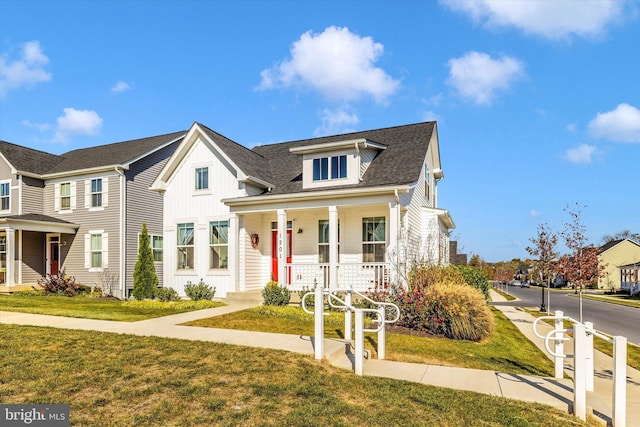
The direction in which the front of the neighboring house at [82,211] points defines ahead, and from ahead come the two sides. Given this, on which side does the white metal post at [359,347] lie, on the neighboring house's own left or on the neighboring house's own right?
on the neighboring house's own left

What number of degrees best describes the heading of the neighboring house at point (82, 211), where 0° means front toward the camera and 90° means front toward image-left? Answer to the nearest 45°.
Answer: approximately 45°

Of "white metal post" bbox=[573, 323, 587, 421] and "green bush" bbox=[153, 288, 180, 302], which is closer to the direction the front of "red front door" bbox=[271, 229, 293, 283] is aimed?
the white metal post

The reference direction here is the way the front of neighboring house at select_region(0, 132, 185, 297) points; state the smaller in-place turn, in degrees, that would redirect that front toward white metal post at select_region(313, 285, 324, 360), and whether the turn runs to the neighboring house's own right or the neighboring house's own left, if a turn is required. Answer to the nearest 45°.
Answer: approximately 45° to the neighboring house's own left

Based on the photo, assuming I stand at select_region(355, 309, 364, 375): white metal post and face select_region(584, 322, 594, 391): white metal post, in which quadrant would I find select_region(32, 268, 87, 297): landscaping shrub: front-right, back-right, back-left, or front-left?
back-left

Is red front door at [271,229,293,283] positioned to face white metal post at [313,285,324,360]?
yes

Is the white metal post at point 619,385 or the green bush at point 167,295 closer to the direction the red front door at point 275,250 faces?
the white metal post

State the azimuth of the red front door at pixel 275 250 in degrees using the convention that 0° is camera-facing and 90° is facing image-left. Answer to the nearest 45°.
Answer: approximately 0°

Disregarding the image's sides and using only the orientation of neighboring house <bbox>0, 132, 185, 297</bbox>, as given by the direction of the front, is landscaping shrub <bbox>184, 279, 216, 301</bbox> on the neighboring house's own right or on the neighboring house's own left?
on the neighboring house's own left

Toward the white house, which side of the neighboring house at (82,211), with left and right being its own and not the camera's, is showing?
left
